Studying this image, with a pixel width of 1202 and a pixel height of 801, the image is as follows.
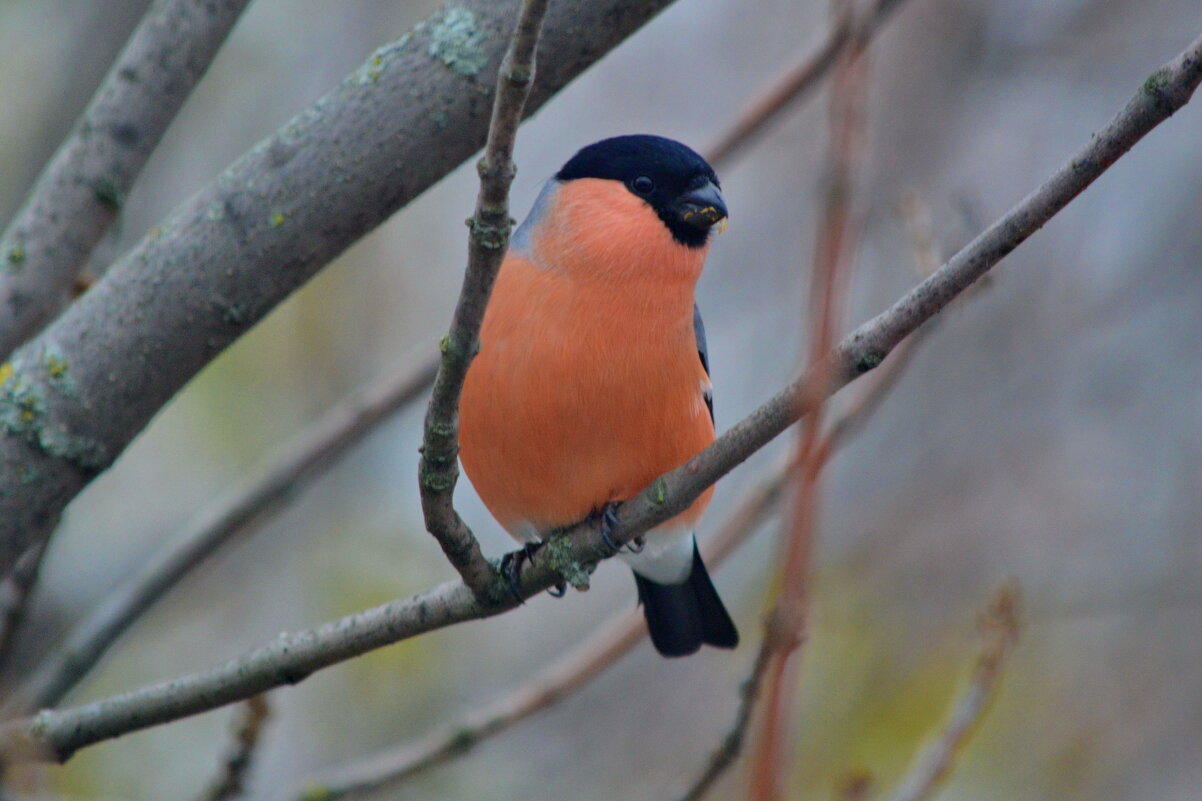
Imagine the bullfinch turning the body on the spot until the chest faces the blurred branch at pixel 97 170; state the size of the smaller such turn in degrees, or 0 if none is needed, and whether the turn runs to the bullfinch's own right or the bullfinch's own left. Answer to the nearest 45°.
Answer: approximately 135° to the bullfinch's own right

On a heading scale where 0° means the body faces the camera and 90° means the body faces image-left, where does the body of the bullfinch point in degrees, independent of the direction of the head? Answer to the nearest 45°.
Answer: approximately 0°

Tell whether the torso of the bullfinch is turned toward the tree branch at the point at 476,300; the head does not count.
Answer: no

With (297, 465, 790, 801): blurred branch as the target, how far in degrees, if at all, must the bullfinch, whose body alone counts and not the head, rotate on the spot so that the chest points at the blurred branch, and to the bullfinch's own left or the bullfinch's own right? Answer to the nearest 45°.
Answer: approximately 135° to the bullfinch's own right

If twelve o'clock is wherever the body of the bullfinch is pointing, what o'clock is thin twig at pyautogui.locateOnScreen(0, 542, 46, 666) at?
The thin twig is roughly at 3 o'clock from the bullfinch.
